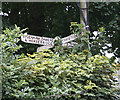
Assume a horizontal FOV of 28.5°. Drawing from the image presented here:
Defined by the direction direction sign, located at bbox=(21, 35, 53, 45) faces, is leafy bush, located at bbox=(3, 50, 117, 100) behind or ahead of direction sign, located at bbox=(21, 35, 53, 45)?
ahead

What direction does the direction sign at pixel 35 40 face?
toward the camera
